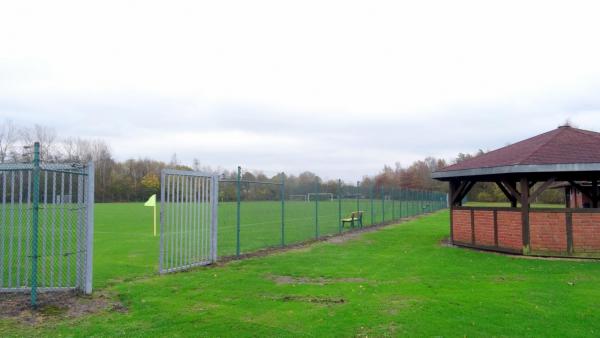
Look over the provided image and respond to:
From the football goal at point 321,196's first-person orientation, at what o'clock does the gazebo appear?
The gazebo is roughly at 11 o'clock from the football goal.

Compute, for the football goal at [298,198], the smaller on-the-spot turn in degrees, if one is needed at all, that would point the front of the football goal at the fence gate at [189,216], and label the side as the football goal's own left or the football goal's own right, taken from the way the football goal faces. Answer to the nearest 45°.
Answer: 0° — it already faces it

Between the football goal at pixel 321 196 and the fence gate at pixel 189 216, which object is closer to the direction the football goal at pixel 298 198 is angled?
the fence gate

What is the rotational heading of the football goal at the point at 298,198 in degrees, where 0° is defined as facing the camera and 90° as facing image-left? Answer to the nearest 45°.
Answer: approximately 0°

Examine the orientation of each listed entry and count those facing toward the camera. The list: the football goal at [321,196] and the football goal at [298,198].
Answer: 2

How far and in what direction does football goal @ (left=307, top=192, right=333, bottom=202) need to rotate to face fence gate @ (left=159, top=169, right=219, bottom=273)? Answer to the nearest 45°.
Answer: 0° — it already faces it

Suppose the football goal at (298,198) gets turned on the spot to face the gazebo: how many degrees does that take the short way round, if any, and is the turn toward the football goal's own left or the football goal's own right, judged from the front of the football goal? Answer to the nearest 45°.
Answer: approximately 45° to the football goal's own left
